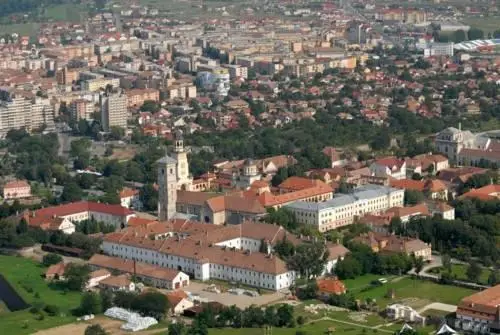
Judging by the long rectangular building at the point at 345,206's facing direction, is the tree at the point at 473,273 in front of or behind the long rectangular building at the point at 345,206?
in front

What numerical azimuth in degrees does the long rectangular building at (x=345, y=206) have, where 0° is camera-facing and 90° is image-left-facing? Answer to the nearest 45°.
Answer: approximately 315°

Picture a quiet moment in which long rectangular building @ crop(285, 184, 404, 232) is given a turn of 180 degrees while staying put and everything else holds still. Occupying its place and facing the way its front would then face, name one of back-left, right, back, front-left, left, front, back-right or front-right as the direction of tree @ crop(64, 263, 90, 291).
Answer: left

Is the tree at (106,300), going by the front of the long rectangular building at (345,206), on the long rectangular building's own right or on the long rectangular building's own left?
on the long rectangular building's own right

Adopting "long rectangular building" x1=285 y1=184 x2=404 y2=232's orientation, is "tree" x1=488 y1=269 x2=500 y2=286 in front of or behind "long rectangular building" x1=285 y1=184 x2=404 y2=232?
in front

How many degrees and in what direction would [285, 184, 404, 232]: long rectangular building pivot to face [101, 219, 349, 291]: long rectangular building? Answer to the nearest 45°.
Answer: approximately 90° to its right

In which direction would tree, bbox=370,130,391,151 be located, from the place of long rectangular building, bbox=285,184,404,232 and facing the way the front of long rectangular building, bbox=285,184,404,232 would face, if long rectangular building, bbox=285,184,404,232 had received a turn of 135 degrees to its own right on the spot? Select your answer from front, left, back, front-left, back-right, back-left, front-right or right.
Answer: right

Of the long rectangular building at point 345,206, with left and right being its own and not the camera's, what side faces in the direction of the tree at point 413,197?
left

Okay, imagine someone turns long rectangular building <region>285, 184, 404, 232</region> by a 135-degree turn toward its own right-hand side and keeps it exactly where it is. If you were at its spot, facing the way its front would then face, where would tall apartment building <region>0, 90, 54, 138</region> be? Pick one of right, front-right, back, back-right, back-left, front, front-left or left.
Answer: front-right

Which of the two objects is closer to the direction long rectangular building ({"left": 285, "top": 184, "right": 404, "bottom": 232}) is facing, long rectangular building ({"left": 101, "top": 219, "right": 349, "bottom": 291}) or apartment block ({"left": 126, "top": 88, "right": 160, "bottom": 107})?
the long rectangular building

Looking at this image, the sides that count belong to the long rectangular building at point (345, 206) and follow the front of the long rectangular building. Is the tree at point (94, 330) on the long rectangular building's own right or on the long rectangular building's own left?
on the long rectangular building's own right

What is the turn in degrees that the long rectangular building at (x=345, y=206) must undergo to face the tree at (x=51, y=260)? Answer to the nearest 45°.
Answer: approximately 90° to its right

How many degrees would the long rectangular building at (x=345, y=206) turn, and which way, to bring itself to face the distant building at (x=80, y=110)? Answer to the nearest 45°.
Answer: approximately 180°

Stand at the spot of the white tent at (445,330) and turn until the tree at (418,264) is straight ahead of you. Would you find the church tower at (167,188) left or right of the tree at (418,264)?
left
